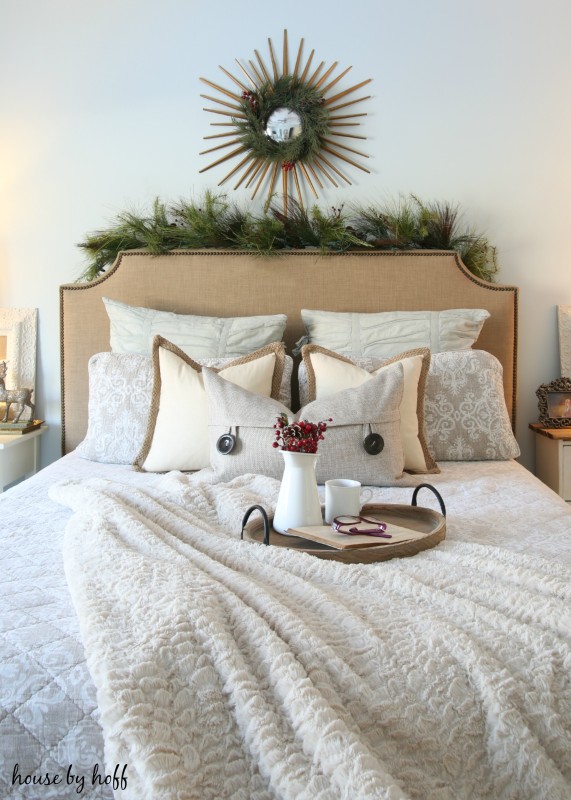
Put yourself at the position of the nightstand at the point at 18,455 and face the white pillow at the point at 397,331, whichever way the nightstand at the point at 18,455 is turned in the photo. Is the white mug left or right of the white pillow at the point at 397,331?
right

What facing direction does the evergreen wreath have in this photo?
toward the camera

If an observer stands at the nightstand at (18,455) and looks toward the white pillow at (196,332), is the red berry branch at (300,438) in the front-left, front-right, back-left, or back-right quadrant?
front-right

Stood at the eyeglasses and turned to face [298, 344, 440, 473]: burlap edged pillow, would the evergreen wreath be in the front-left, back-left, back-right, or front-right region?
front-left

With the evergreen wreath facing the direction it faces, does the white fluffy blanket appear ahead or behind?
ahead

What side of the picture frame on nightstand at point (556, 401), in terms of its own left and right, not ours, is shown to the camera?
front

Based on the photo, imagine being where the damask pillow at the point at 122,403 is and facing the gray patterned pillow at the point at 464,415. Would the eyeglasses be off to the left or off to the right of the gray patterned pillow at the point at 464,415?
right

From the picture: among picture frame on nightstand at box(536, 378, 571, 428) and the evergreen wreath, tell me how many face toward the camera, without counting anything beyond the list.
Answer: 2

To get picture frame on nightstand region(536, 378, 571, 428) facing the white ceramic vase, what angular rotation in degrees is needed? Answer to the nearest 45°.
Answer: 0° — it already faces it

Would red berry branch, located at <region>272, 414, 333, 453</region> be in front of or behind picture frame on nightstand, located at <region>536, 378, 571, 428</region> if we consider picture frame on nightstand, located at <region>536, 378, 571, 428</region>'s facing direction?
in front
